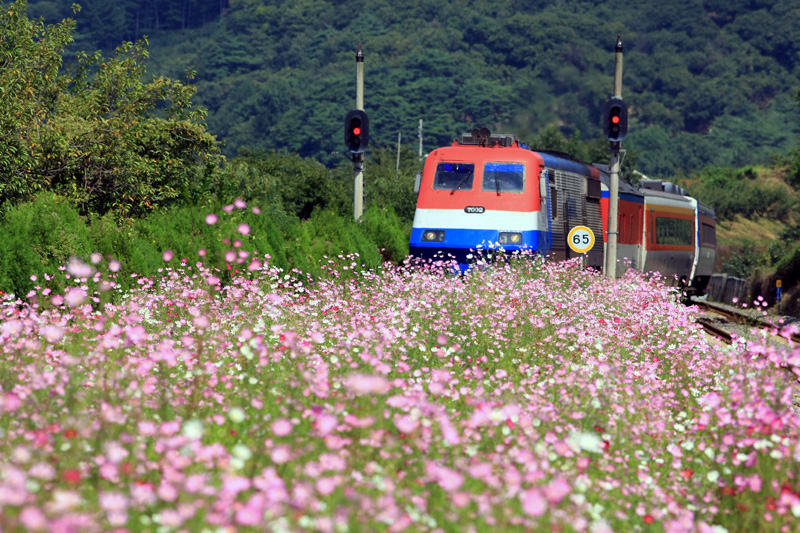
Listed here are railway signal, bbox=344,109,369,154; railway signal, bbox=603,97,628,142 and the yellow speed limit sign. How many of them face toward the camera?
3

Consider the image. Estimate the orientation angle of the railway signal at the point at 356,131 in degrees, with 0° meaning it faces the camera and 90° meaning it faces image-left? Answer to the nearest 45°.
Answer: approximately 0°

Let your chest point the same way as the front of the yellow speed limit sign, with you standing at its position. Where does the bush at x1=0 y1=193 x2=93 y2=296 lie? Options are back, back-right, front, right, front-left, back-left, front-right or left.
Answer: front-right

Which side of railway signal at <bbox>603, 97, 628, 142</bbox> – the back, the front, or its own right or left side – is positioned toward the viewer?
front

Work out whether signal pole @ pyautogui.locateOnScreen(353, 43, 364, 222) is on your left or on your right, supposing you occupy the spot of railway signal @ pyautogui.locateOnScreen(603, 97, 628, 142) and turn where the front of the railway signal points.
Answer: on your right

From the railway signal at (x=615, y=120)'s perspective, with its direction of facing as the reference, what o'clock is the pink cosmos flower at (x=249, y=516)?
The pink cosmos flower is roughly at 12 o'clock from the railway signal.

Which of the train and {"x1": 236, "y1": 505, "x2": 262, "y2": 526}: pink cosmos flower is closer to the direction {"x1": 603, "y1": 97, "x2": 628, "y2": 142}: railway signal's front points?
the pink cosmos flower

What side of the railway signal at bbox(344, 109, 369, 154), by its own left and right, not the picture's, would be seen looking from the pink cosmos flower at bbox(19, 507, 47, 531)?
front

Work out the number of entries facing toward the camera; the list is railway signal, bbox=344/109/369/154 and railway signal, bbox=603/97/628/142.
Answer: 2

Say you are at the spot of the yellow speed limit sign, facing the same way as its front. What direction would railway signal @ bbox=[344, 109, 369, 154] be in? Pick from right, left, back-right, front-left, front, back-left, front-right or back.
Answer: right

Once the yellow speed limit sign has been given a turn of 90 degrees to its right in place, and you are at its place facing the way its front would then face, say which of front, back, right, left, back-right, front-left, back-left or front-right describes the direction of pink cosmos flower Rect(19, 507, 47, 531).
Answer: left

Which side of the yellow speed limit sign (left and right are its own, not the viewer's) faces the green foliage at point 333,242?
right
